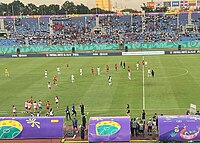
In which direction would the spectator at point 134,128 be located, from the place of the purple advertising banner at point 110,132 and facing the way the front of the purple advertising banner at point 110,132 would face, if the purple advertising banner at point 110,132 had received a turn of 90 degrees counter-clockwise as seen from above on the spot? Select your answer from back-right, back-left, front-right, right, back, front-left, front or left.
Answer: front-left

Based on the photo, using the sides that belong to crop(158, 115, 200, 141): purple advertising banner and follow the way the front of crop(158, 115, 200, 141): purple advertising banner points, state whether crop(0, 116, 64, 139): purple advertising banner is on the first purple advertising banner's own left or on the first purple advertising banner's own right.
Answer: on the first purple advertising banner's own right

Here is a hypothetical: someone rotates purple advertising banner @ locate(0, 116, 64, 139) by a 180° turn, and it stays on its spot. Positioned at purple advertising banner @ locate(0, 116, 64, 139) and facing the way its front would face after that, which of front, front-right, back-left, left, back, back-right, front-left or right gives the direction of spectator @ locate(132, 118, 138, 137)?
right

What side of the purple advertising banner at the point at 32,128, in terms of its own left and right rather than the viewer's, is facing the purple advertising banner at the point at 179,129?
left

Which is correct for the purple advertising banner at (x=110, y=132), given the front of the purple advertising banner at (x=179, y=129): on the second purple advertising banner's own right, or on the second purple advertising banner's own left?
on the second purple advertising banner's own right

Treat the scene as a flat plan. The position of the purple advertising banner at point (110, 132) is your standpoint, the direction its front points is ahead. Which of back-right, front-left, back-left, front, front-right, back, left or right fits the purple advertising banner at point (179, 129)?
left

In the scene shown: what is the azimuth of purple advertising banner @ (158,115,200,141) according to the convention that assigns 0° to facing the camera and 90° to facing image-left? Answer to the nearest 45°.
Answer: approximately 0°
